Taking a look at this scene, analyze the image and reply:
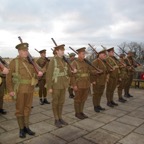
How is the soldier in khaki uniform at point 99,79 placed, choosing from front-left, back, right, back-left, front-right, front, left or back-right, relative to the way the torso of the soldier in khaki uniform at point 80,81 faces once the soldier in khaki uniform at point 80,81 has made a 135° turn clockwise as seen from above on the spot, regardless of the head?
back-right

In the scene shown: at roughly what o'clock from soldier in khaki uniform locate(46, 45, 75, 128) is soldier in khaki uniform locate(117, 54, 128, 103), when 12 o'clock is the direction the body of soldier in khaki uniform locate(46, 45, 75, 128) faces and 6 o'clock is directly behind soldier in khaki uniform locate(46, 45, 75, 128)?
soldier in khaki uniform locate(117, 54, 128, 103) is roughly at 9 o'clock from soldier in khaki uniform locate(46, 45, 75, 128).

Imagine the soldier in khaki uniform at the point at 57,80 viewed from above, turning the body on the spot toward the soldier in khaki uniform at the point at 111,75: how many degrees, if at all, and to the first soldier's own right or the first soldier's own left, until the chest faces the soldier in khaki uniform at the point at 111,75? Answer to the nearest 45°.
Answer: approximately 90° to the first soldier's own left

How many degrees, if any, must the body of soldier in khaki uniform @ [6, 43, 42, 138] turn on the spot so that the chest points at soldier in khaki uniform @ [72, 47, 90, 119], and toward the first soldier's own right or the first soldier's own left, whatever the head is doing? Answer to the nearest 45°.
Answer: approximately 90° to the first soldier's own left

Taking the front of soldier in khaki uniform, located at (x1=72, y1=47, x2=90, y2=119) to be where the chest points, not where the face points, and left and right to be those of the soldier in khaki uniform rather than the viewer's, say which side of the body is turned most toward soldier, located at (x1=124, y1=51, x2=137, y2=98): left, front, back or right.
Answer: left

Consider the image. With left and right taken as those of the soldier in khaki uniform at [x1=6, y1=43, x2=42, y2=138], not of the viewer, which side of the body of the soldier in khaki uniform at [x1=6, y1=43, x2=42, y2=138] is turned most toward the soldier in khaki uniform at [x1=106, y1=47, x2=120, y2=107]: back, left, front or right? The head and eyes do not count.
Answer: left

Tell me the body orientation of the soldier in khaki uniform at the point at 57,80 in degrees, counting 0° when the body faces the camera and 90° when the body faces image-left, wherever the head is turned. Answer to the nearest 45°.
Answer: approximately 315°
